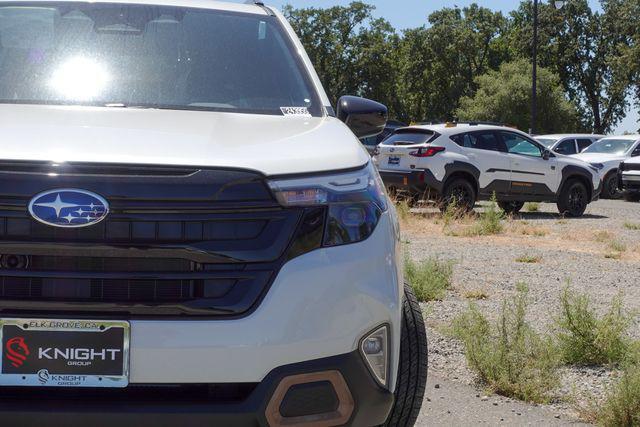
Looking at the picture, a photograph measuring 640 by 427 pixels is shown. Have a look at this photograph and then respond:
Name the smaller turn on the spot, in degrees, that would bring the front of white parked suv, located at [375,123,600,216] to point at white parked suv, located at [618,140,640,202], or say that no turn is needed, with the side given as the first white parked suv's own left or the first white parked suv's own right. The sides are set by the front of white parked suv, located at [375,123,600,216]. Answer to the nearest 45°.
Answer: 0° — it already faces it

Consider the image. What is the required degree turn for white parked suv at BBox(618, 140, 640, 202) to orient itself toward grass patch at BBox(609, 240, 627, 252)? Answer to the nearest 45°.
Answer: approximately 45° to its left

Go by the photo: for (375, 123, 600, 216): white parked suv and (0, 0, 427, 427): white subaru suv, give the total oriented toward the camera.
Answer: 1

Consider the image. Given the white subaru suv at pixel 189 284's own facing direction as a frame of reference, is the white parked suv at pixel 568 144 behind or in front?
behind

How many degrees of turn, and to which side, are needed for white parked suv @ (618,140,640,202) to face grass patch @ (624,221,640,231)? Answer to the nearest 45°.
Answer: approximately 45° to its left

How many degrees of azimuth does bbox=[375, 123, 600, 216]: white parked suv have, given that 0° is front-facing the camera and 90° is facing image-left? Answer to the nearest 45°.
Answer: approximately 225°

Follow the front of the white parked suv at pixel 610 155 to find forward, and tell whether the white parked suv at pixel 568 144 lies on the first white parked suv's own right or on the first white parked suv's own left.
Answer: on the first white parked suv's own right

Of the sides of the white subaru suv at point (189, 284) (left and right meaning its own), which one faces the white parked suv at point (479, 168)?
back

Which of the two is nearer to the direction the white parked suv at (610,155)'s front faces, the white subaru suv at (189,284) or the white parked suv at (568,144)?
the white subaru suv

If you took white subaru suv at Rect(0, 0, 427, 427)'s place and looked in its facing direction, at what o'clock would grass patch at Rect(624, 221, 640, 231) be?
The grass patch is roughly at 7 o'clock from the white subaru suv.

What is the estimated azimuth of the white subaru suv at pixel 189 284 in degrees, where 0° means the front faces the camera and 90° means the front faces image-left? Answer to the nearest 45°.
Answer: approximately 0°

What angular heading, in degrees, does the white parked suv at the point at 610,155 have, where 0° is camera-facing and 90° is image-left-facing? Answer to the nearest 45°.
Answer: approximately 45°
